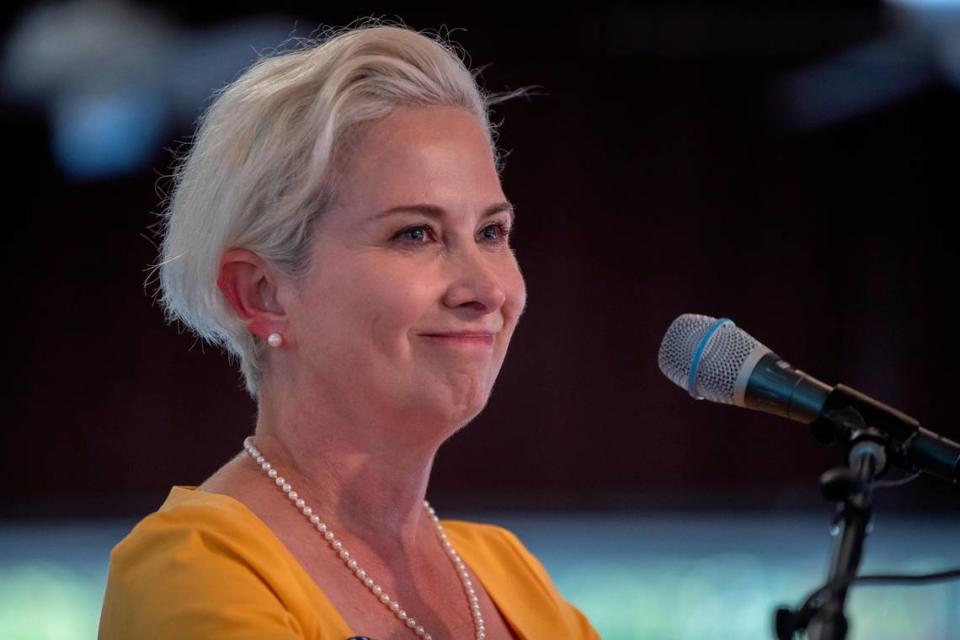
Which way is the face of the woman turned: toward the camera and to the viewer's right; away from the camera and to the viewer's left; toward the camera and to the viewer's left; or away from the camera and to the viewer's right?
toward the camera and to the viewer's right

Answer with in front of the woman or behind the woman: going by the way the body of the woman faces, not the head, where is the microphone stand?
in front

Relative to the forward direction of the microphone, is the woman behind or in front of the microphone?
in front

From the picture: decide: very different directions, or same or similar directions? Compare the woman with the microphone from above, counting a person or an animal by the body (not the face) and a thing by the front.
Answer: very different directions

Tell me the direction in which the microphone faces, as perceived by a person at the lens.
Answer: facing to the left of the viewer

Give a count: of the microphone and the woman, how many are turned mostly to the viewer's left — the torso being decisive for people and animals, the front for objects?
1
